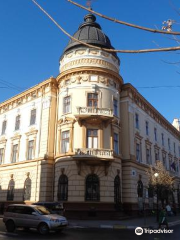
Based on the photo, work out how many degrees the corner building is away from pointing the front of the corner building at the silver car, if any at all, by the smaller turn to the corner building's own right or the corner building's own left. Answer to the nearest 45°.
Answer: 0° — it already faces it

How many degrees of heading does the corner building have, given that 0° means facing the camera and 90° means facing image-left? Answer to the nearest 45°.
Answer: approximately 0°
